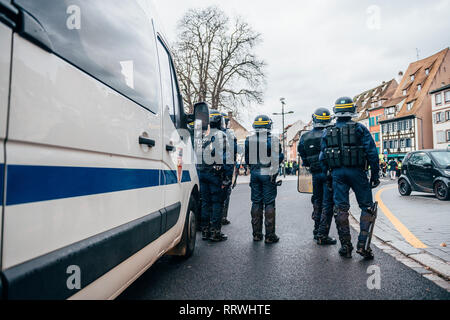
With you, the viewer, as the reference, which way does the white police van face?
facing away from the viewer and to the right of the viewer

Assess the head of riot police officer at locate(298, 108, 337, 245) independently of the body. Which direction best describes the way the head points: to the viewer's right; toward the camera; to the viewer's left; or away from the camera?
away from the camera

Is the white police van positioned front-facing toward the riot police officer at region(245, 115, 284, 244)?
yes

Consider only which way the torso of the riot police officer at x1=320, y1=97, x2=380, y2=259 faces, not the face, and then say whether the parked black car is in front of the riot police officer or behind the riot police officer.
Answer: in front

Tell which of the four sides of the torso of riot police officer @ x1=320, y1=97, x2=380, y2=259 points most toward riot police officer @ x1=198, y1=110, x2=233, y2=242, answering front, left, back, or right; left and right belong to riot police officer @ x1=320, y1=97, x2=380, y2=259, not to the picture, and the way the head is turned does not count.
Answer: left

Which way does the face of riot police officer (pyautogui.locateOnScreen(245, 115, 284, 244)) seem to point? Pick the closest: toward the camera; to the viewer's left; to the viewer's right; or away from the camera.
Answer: away from the camera

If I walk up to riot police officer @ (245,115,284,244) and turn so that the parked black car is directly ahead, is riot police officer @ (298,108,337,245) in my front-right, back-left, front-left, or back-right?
front-right

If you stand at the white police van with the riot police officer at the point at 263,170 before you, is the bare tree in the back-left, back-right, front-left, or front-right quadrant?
front-left

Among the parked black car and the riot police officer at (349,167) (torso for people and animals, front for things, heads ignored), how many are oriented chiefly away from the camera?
1

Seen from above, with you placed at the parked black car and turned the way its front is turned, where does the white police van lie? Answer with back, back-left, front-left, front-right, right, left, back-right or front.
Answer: front-right

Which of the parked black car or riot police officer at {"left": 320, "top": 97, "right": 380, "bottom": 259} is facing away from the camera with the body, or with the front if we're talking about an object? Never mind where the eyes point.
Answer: the riot police officer

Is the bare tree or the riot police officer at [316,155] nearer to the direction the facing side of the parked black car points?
the riot police officer

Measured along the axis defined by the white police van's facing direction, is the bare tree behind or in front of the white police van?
in front

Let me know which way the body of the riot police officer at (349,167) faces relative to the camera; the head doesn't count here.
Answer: away from the camera
